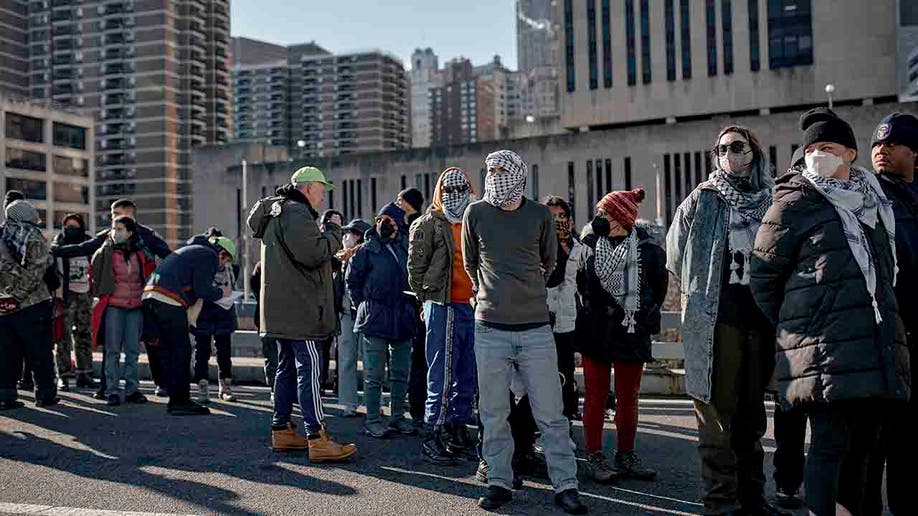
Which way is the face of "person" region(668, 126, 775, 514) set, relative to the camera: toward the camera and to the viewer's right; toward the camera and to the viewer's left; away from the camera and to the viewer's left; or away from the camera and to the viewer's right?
toward the camera and to the viewer's left

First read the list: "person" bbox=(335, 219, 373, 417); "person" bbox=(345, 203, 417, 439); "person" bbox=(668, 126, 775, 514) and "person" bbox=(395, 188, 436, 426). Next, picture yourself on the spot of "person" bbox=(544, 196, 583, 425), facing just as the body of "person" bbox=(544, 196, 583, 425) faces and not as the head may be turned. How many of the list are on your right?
3

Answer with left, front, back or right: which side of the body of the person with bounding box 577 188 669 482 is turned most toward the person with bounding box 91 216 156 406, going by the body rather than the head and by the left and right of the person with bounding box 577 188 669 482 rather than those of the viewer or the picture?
right

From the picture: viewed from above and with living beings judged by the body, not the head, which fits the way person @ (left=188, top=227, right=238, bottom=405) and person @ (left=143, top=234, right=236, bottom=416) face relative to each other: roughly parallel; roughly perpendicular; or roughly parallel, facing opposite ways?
roughly perpendicular

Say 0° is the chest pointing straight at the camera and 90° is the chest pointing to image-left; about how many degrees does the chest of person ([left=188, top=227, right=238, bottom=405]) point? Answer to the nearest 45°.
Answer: approximately 0°

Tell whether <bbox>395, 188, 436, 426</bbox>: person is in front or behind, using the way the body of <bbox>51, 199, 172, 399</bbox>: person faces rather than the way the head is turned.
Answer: in front

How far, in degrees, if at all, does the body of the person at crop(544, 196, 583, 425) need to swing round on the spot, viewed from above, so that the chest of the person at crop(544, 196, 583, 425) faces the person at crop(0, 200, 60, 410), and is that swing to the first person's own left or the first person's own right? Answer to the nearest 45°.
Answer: approximately 45° to the first person's own right
